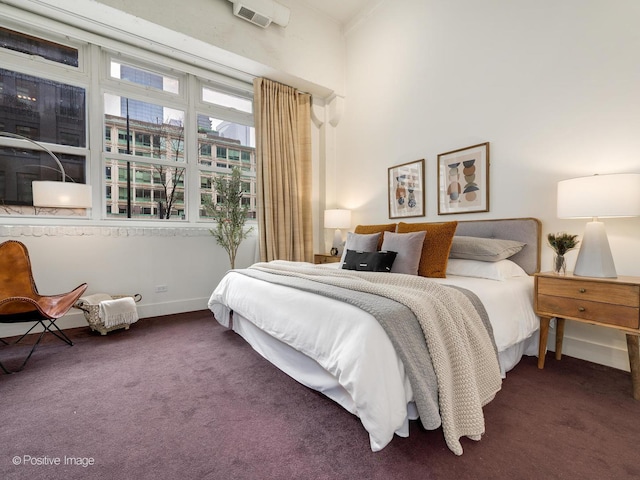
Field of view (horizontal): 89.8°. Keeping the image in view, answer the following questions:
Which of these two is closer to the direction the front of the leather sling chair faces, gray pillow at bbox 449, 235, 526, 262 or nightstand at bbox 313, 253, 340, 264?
the gray pillow

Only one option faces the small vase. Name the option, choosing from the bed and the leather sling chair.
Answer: the leather sling chair

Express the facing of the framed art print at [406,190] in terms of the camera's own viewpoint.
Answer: facing the viewer and to the left of the viewer

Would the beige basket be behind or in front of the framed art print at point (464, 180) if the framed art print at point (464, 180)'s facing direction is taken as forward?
in front

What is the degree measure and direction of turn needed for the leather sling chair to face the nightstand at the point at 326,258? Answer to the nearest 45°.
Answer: approximately 45° to its left

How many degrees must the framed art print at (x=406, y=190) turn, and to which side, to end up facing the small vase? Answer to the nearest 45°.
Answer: approximately 90° to its left

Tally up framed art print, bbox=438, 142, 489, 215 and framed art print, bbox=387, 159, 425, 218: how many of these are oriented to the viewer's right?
0

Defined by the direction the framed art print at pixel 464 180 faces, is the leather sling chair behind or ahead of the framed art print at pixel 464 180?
ahead

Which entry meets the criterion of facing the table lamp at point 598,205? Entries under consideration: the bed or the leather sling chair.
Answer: the leather sling chair

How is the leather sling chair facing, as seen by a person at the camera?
facing the viewer and to the right of the viewer

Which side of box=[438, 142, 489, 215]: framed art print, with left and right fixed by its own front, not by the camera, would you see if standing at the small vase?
left

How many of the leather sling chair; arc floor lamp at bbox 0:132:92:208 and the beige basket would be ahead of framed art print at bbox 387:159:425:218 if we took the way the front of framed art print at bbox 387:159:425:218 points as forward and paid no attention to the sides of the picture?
3

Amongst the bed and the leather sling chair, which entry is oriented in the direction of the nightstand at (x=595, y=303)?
the leather sling chair

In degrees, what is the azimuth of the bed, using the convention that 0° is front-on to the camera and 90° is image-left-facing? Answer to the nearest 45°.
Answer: approximately 45°

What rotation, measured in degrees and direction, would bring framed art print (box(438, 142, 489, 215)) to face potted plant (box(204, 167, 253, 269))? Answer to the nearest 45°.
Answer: approximately 45° to its right

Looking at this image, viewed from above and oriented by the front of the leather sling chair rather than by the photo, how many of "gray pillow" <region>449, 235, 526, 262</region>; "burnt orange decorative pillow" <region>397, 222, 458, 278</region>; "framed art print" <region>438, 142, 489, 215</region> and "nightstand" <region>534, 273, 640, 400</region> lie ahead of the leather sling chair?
4

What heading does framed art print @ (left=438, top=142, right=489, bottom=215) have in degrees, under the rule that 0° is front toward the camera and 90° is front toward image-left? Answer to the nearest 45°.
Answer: approximately 45°

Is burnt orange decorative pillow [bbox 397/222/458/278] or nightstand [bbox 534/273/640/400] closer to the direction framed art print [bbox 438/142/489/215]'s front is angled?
the burnt orange decorative pillow

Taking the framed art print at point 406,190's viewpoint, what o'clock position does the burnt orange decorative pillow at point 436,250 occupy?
The burnt orange decorative pillow is roughly at 10 o'clock from the framed art print.

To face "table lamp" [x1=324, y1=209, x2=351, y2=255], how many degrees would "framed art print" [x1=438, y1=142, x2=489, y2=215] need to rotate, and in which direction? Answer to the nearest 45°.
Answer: approximately 45° to its right
